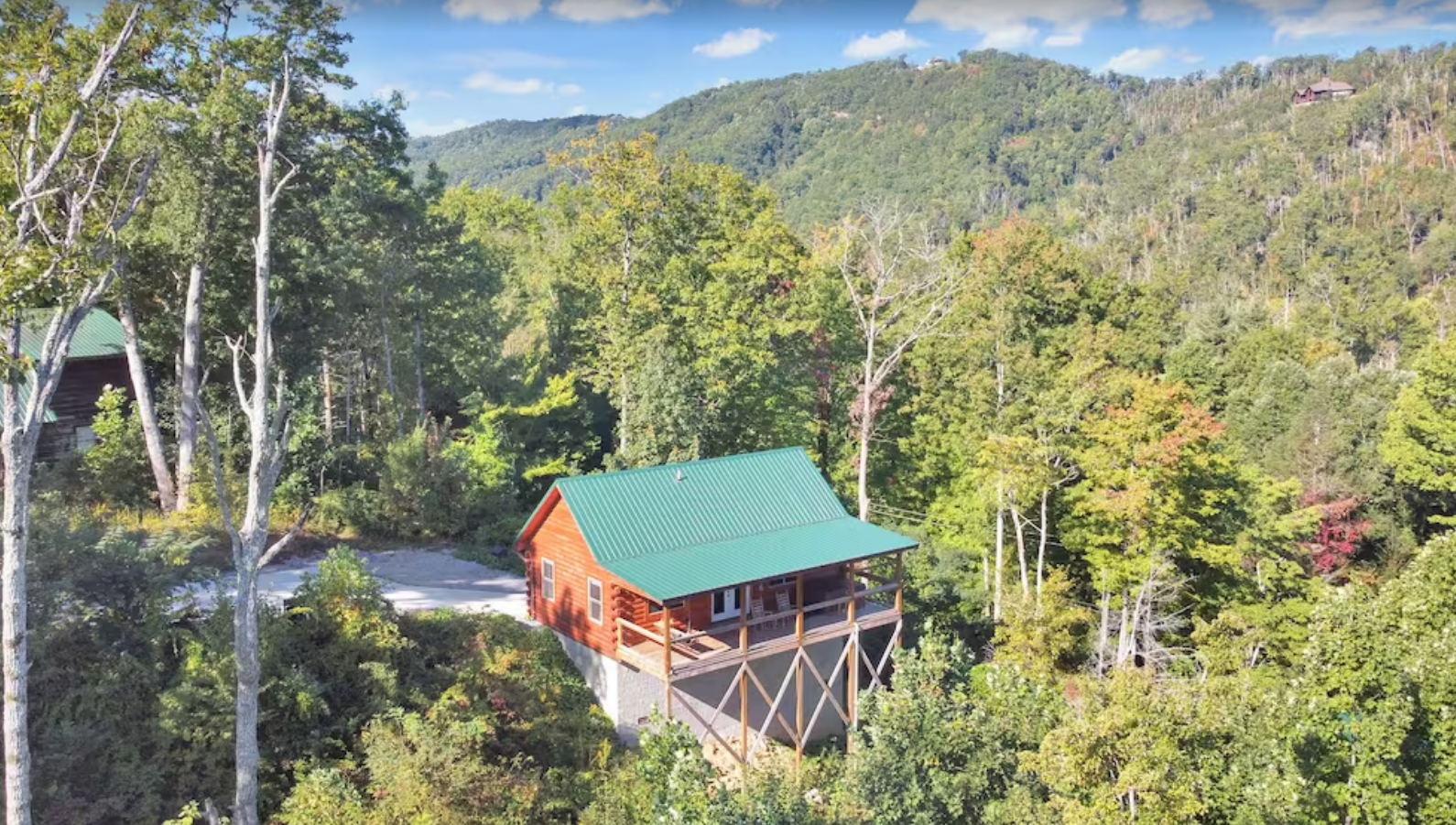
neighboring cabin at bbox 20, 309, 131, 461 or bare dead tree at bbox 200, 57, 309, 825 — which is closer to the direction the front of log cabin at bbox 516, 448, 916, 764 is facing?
the bare dead tree

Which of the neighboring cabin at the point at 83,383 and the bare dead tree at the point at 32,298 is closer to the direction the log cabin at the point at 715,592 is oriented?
the bare dead tree

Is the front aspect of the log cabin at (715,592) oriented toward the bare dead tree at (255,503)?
no

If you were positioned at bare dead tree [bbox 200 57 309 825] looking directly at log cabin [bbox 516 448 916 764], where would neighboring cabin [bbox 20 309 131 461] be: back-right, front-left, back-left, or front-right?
front-left

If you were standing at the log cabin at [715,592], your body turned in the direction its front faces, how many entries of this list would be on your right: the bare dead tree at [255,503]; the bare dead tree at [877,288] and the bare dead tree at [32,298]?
2

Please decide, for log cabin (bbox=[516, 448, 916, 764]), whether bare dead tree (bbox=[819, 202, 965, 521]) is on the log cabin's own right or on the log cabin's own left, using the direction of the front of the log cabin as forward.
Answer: on the log cabin's own left

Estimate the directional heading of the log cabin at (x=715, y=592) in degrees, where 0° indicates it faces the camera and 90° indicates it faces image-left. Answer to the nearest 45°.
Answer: approximately 315°

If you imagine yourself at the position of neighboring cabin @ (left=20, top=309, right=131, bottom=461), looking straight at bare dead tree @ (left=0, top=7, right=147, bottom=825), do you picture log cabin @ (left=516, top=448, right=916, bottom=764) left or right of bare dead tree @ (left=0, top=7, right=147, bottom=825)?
left

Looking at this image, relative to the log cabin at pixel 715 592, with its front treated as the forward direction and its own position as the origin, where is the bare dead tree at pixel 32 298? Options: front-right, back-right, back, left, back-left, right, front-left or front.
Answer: right
